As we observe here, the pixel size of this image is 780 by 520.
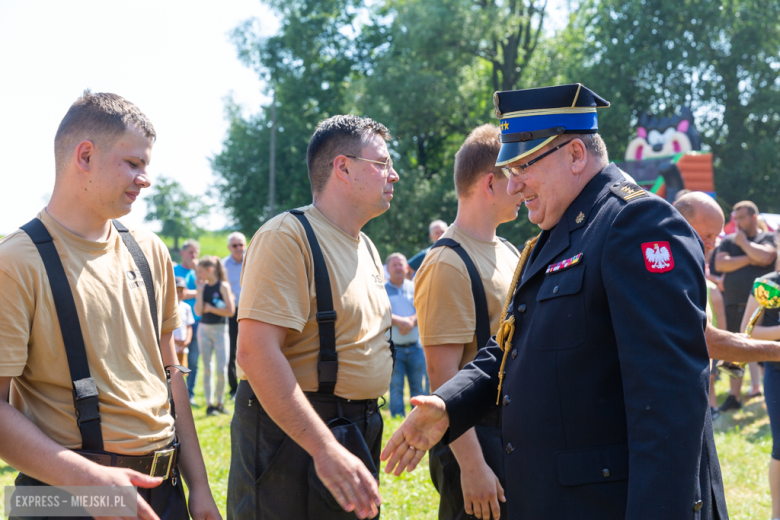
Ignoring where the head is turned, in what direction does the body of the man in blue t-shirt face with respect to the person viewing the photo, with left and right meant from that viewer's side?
facing the viewer and to the right of the viewer

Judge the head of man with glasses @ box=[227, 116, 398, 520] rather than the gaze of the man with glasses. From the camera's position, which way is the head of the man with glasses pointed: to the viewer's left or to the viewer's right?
to the viewer's right

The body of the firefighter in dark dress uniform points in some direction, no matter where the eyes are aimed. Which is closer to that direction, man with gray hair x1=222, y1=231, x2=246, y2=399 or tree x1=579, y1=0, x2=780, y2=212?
the man with gray hair

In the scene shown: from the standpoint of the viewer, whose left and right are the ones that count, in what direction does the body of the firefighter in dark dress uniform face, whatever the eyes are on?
facing to the left of the viewer

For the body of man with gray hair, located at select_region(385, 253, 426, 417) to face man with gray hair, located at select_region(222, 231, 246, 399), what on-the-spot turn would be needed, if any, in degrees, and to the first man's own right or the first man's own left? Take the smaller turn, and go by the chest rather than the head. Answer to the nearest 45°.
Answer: approximately 135° to the first man's own right

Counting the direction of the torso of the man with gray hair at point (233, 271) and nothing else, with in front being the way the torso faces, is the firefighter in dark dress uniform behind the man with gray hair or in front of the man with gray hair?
in front

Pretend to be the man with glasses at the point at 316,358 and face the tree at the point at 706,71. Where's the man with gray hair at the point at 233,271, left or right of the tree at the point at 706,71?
left

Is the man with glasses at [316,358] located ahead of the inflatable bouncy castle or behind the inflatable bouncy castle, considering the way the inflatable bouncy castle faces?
ahead

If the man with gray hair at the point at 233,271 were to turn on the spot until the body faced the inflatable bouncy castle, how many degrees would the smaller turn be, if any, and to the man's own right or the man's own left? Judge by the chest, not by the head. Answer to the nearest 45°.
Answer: approximately 135° to the man's own left
